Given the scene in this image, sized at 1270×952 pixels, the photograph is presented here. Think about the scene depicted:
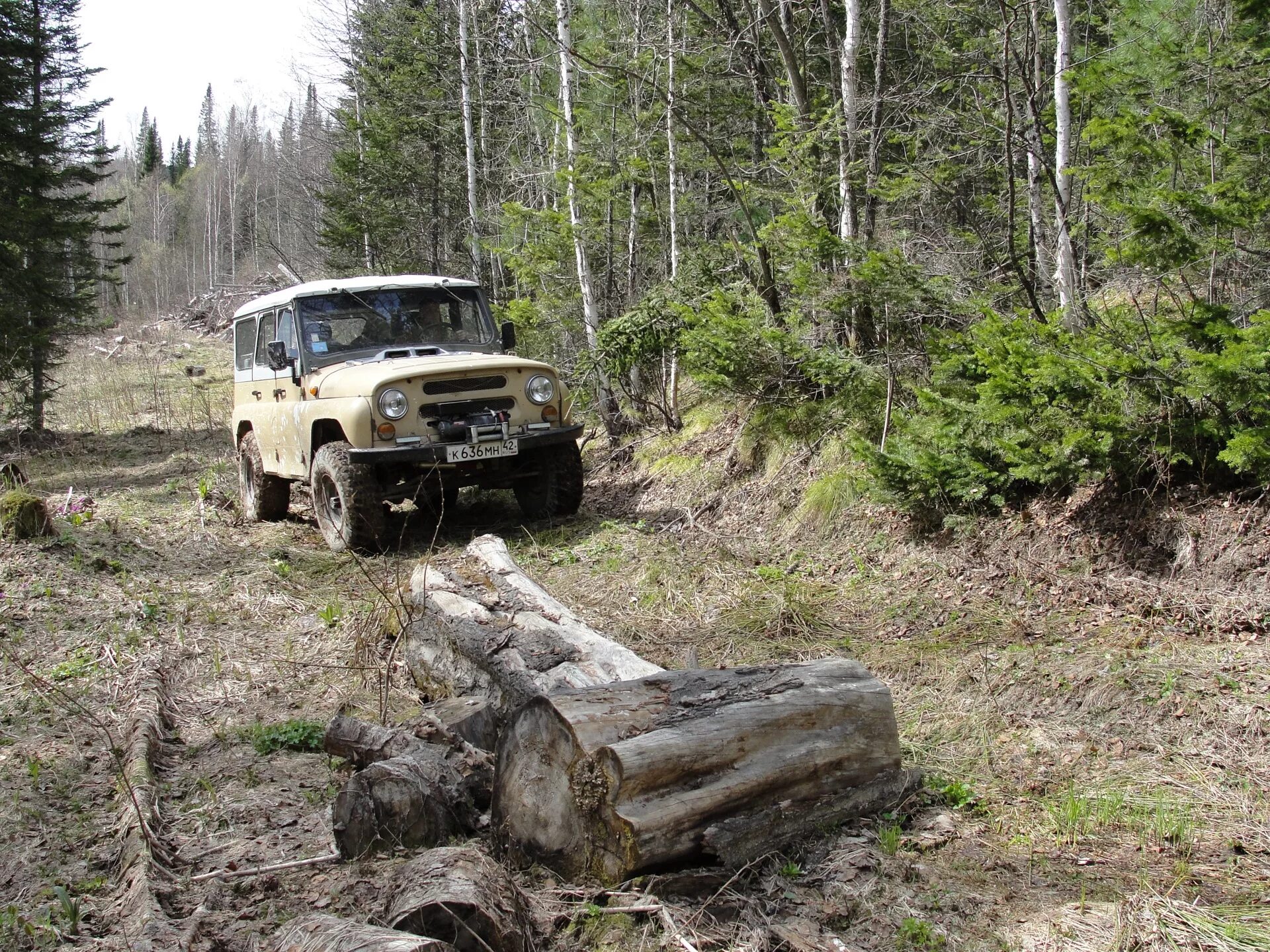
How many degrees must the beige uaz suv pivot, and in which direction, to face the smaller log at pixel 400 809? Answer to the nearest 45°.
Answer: approximately 45° to its right

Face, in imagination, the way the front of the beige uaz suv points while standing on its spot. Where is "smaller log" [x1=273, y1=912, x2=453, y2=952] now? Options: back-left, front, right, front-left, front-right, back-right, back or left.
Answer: front-right

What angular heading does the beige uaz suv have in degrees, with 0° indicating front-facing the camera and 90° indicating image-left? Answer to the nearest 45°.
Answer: approximately 315°

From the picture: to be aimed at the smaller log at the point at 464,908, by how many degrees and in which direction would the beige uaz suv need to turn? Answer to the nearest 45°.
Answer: approximately 45° to its right

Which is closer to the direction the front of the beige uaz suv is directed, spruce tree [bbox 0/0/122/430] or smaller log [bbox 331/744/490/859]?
the smaller log

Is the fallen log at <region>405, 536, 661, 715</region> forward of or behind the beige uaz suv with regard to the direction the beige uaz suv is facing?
forward
